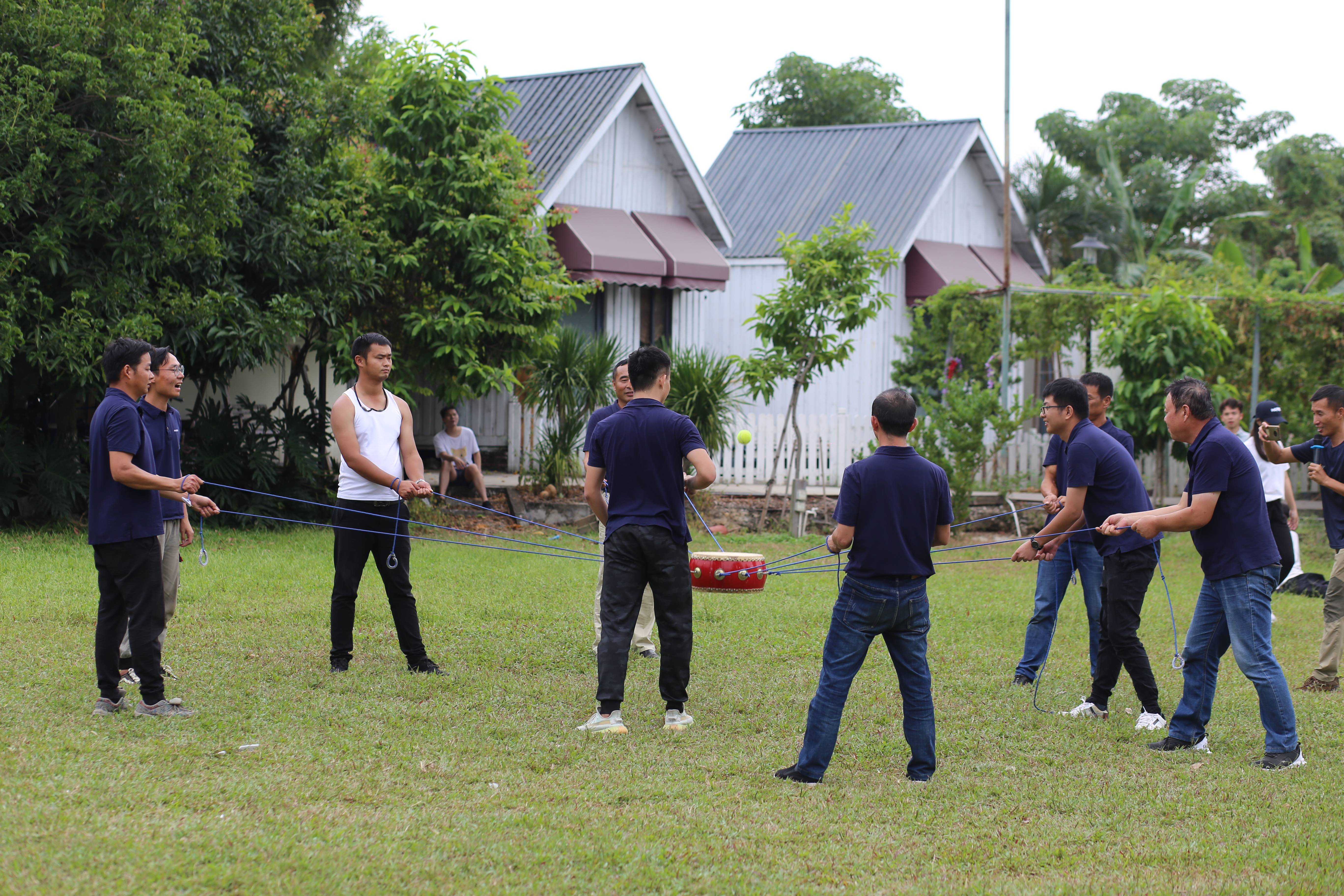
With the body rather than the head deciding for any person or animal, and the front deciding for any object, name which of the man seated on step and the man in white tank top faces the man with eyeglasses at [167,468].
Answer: the man seated on step

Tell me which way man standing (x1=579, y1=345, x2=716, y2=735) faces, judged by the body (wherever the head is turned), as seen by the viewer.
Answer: away from the camera

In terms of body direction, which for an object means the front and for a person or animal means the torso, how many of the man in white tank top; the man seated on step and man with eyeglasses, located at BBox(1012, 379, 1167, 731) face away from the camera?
0

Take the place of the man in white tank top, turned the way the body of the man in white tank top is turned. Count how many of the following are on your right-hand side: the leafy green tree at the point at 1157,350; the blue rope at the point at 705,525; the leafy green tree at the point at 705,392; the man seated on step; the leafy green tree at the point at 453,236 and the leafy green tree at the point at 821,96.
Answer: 0

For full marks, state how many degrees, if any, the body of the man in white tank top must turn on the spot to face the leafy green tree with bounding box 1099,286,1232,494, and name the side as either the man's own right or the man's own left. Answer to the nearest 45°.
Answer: approximately 90° to the man's own left

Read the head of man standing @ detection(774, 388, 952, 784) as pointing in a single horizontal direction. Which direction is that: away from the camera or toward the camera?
away from the camera

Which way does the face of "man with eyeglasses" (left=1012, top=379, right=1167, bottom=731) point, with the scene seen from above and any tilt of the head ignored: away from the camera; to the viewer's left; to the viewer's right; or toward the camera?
to the viewer's left

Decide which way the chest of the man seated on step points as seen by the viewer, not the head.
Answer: toward the camera

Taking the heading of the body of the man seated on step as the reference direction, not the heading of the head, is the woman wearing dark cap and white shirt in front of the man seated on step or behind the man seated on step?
in front

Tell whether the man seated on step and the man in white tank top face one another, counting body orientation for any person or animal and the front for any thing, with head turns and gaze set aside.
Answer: no

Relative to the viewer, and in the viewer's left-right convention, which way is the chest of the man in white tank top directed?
facing the viewer and to the right of the viewer

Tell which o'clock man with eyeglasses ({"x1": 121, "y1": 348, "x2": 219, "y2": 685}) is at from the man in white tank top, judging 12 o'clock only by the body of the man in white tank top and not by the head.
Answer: The man with eyeglasses is roughly at 4 o'clock from the man in white tank top.

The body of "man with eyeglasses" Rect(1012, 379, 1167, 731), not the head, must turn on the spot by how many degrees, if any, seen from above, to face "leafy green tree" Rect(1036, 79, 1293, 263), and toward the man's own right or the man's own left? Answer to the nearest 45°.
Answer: approximately 90° to the man's own right

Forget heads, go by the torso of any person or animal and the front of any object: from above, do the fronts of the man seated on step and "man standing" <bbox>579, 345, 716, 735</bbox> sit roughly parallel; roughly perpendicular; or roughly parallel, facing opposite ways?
roughly parallel, facing opposite ways

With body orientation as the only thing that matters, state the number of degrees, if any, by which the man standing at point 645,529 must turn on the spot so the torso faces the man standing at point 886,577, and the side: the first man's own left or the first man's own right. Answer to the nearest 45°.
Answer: approximately 135° to the first man's own right

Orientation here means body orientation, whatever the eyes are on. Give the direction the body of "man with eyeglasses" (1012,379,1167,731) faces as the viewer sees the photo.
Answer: to the viewer's left

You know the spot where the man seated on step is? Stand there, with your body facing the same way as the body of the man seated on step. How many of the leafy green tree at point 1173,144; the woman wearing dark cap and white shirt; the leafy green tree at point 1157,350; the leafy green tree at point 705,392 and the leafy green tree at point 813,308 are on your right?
0

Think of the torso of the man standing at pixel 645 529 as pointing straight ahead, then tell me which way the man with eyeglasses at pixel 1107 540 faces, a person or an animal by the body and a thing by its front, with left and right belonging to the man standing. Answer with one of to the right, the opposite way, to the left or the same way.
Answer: to the left
